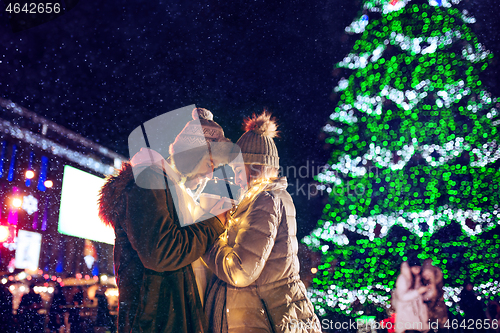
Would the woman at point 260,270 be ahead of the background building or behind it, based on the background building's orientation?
ahead

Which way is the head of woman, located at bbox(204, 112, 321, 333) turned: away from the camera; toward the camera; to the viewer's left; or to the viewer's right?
to the viewer's left

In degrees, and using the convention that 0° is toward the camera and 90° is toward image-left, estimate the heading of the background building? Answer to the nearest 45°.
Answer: approximately 315°

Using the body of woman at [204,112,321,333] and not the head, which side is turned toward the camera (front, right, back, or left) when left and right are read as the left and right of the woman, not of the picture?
left

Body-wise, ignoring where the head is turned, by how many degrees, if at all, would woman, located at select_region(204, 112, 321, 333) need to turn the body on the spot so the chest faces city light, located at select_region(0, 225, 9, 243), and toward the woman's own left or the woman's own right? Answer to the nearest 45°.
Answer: approximately 45° to the woman's own right

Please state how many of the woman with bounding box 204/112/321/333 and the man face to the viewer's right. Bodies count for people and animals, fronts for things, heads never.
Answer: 1

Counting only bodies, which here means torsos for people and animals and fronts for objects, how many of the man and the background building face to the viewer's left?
0

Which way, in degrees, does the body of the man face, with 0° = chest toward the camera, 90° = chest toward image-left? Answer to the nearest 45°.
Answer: approximately 270°

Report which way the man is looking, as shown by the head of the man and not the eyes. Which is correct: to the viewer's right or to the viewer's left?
to the viewer's right
